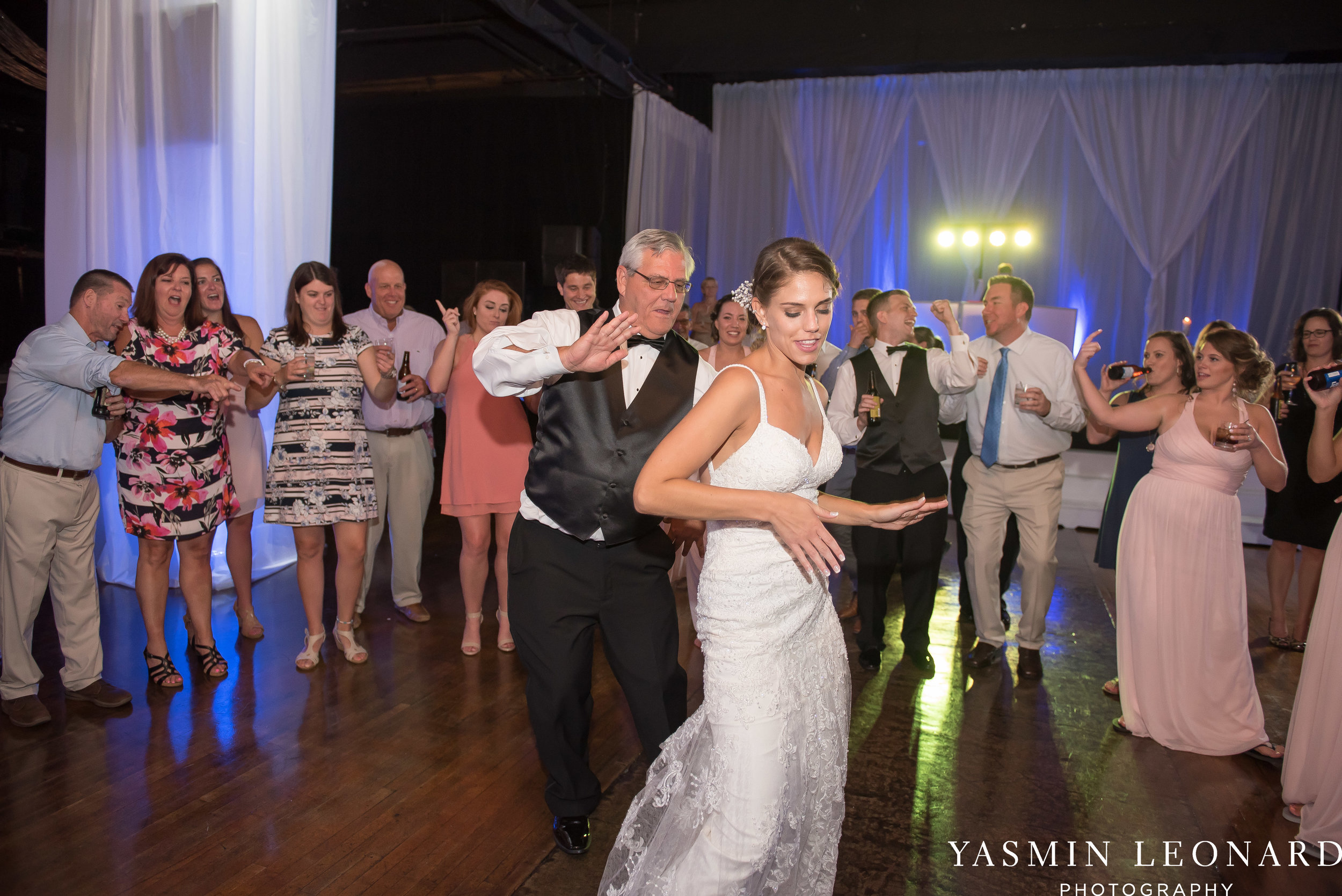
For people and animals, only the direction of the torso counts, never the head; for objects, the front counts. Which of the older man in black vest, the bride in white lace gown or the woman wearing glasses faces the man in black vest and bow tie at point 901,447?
the woman wearing glasses

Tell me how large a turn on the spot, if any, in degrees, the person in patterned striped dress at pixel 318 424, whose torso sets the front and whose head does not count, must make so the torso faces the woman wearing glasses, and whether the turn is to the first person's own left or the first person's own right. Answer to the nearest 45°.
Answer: approximately 90° to the first person's own left

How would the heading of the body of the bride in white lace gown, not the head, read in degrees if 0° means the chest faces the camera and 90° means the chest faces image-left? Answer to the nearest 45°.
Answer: approximately 315°

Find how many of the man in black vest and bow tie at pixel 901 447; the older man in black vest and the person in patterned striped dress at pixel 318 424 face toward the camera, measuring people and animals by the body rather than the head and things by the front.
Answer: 3

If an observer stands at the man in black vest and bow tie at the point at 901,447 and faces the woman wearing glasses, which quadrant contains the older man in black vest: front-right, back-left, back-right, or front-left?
back-right

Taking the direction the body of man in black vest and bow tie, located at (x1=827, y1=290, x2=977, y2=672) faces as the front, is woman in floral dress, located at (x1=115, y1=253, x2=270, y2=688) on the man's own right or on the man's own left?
on the man's own right

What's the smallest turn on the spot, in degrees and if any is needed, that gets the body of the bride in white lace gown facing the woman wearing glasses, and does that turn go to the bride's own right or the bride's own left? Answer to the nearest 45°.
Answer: approximately 90° to the bride's own left

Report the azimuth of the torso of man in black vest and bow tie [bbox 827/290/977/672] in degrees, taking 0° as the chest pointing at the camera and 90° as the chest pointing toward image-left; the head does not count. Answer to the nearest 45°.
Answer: approximately 0°

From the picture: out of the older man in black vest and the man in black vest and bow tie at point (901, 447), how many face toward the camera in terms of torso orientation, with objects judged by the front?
2

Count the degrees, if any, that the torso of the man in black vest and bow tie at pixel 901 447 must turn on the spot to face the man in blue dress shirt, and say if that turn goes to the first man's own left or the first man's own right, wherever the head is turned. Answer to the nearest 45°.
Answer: approximately 45° to the first man's own right

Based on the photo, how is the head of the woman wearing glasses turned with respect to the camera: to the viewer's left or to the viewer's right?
to the viewer's left
